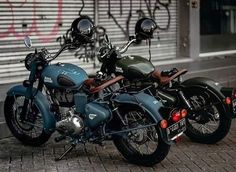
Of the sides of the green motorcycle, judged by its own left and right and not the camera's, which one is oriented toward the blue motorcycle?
left

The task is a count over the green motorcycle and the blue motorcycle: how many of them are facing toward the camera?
0

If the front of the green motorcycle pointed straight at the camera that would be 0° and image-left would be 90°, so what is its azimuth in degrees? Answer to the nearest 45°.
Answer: approximately 135°

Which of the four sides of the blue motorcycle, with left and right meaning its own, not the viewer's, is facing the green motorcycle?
right

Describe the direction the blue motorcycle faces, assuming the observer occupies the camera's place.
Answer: facing away from the viewer and to the left of the viewer
